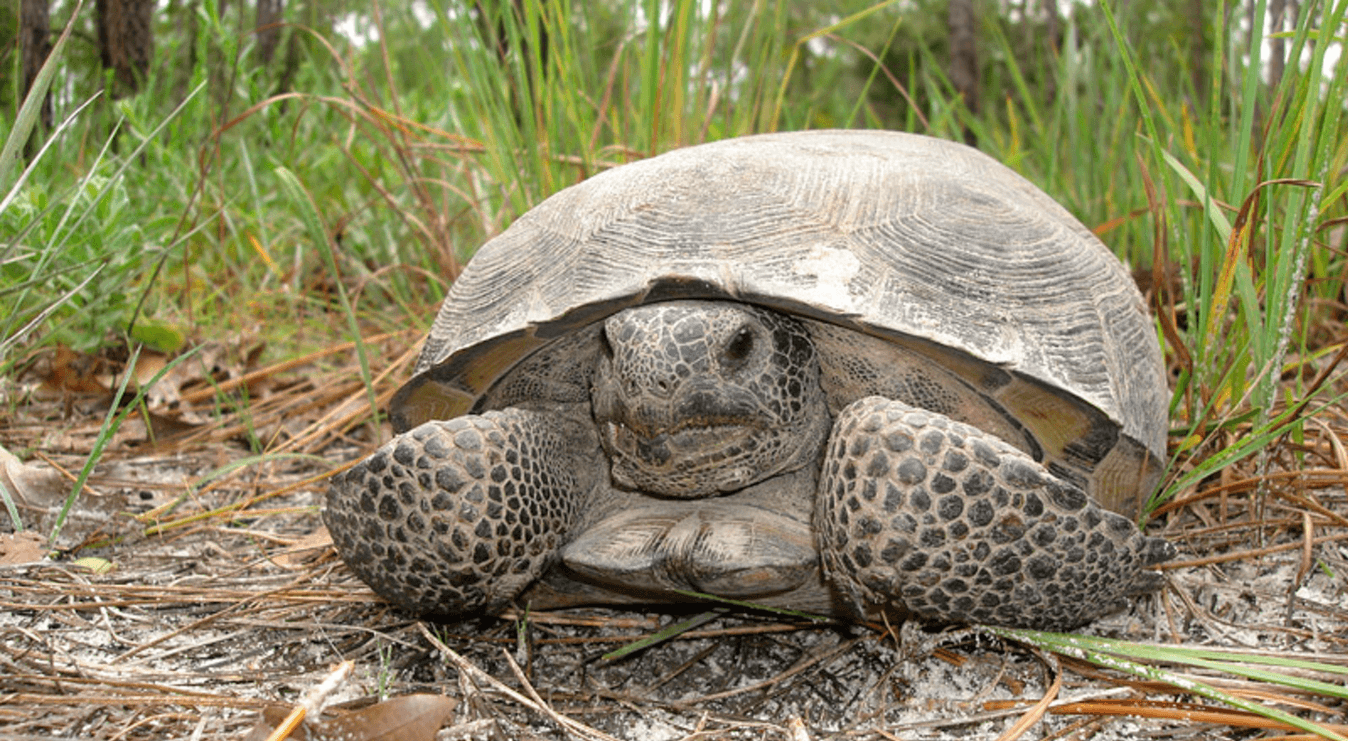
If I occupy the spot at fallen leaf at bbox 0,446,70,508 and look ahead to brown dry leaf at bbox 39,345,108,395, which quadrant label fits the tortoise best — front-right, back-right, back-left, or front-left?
back-right

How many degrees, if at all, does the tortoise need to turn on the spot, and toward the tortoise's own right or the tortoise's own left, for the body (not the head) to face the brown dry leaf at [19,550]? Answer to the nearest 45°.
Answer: approximately 90° to the tortoise's own right

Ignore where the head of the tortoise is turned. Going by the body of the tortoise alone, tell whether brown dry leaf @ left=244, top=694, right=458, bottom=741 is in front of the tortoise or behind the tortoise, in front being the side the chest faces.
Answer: in front

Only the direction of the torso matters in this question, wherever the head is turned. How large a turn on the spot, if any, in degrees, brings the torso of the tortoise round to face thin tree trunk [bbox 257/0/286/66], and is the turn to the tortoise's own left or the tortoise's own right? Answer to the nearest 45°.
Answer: approximately 135° to the tortoise's own right

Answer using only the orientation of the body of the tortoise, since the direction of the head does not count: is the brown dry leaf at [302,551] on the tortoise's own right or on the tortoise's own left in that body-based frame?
on the tortoise's own right

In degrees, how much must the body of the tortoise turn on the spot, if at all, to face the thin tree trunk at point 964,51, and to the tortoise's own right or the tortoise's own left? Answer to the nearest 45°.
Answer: approximately 180°

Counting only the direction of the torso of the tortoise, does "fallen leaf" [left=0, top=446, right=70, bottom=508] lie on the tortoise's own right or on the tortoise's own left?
on the tortoise's own right

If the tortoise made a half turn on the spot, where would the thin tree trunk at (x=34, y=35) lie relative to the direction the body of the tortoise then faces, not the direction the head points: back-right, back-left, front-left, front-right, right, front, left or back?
front-left

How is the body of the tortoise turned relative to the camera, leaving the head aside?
toward the camera

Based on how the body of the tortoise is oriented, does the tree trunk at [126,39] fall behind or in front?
behind
